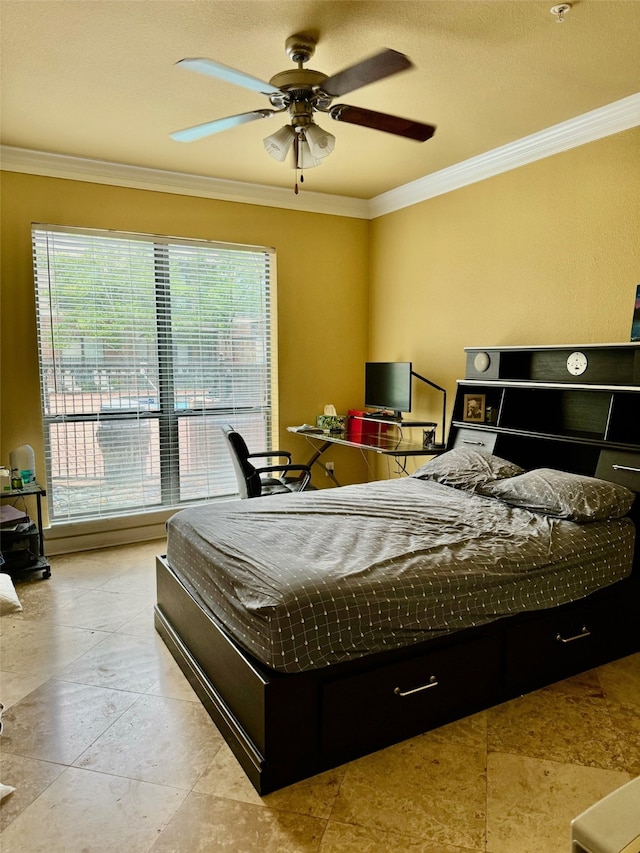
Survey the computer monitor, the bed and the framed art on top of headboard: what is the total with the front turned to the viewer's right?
0

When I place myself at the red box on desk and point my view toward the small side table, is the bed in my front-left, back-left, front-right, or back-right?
front-left

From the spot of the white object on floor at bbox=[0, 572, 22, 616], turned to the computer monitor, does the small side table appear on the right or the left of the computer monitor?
left

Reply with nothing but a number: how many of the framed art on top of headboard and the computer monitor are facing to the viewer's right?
0

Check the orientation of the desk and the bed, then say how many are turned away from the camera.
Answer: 0

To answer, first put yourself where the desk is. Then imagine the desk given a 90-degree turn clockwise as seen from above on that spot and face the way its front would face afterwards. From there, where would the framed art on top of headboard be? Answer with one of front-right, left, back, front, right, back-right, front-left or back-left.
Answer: back

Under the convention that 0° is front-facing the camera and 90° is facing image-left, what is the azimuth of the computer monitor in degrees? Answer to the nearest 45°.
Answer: approximately 45°

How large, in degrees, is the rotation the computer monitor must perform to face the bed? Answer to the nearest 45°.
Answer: approximately 45° to its left

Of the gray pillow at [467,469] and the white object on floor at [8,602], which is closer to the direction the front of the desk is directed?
the white object on floor

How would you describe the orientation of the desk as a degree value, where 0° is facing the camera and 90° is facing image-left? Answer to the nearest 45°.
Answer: approximately 45°

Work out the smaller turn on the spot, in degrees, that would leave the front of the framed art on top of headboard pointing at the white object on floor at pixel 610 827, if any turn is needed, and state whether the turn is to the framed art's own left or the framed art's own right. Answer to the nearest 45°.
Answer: approximately 45° to the framed art's own left

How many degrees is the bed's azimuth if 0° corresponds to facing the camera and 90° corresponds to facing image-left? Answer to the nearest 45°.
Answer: approximately 45°
